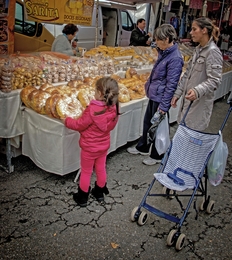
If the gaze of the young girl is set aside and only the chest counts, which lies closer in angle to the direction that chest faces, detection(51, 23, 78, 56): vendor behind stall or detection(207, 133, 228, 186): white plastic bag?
the vendor behind stall

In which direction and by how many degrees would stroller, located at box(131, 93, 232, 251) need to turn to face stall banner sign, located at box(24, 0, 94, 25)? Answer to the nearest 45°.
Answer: approximately 90° to its right

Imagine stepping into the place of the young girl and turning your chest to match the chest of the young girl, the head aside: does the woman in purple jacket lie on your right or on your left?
on your right

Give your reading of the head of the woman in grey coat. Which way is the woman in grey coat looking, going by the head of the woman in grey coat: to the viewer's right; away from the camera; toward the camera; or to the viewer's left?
to the viewer's left

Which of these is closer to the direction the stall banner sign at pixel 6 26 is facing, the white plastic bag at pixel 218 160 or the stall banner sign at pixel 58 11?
the white plastic bag

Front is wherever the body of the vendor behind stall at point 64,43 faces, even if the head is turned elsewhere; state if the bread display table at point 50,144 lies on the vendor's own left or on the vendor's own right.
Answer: on the vendor's own right

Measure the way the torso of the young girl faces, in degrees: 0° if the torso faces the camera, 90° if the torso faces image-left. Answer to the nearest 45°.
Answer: approximately 135°

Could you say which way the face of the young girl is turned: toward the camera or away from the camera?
away from the camera
